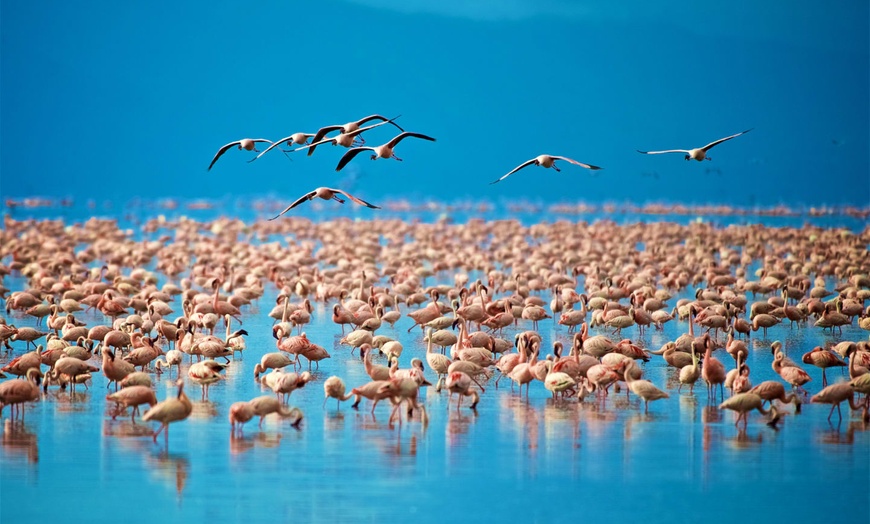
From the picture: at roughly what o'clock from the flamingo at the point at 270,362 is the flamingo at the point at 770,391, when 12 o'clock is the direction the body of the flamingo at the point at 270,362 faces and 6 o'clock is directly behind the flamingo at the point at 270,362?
the flamingo at the point at 770,391 is roughly at 7 o'clock from the flamingo at the point at 270,362.

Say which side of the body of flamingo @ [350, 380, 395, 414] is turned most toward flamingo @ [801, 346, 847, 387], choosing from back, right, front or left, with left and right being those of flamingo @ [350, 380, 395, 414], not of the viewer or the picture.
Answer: back

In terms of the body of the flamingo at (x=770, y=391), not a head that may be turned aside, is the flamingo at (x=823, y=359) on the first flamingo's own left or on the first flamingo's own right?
on the first flamingo's own left

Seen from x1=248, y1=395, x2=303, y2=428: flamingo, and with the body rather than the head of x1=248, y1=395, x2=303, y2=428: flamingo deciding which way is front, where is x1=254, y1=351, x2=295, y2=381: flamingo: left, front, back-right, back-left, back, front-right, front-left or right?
left

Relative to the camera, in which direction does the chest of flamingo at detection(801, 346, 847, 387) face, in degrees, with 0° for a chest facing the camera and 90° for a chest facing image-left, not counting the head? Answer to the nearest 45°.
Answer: approximately 90°

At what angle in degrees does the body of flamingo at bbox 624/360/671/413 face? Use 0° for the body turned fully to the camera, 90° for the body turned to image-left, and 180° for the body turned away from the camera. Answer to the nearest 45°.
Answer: approximately 90°

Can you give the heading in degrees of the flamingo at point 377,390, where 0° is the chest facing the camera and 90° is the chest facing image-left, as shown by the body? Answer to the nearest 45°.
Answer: approximately 90°

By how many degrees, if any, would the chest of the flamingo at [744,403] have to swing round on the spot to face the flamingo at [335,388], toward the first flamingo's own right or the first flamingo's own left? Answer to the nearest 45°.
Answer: approximately 180°

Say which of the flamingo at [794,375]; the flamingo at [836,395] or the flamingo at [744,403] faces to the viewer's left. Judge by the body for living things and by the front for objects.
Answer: the flamingo at [794,375]

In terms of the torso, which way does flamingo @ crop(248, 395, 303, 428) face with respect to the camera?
to the viewer's right

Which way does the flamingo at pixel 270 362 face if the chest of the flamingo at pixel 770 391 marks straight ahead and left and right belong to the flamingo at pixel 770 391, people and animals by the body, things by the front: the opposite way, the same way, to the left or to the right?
the opposite way
